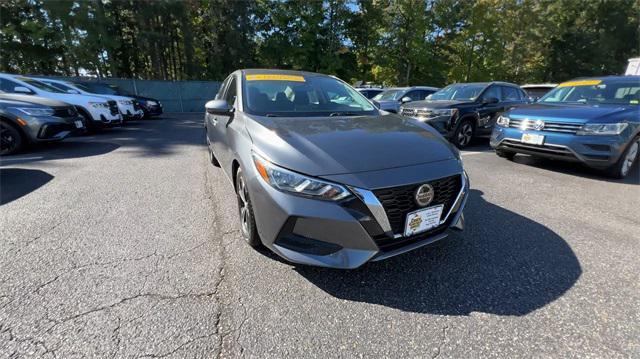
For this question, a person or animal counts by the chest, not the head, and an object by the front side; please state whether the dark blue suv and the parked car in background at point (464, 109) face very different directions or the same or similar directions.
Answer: same or similar directions

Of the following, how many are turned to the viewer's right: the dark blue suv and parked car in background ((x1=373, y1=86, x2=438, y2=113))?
0

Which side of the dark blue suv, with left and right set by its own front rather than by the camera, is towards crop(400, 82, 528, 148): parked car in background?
right

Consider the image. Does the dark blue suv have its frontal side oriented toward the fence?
no

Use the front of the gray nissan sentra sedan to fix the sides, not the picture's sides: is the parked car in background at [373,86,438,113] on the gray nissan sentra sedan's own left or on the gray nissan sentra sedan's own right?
on the gray nissan sentra sedan's own left

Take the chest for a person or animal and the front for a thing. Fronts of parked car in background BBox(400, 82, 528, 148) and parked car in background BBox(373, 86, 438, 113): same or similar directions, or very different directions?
same or similar directions

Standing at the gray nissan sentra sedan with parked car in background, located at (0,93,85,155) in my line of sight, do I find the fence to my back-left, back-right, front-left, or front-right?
front-right

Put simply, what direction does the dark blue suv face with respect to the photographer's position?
facing the viewer and to the left of the viewer

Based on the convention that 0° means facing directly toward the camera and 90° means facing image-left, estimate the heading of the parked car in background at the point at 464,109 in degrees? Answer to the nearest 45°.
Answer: approximately 45°

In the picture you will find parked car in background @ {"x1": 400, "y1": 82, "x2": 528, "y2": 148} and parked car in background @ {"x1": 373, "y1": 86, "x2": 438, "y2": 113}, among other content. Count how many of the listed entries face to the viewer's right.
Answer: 0

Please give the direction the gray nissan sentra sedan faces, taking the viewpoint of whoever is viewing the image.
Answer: facing the viewer and to the right of the viewer

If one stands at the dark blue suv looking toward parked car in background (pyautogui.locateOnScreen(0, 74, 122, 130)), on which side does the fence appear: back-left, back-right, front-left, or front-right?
front-right
